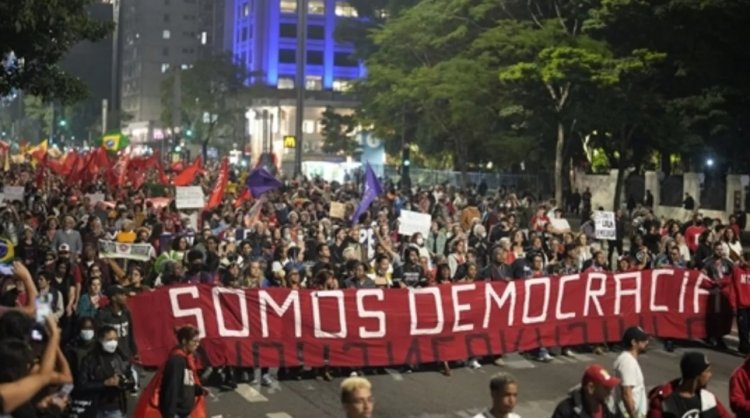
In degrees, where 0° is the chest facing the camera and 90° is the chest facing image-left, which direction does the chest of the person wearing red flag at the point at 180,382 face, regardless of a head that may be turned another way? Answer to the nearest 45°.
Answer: approximately 270°

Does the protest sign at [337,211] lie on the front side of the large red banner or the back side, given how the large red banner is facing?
on the back side

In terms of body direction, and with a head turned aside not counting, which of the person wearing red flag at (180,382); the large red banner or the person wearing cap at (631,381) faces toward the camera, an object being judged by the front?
the large red banner

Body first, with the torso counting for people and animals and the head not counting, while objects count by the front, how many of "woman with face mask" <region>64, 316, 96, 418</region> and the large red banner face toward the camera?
2

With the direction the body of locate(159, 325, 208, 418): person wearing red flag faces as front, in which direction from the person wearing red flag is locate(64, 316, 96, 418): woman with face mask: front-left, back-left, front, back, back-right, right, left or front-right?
back-left

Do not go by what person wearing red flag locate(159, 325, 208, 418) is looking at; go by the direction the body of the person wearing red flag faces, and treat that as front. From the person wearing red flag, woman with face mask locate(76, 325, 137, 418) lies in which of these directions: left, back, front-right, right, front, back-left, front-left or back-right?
back-left

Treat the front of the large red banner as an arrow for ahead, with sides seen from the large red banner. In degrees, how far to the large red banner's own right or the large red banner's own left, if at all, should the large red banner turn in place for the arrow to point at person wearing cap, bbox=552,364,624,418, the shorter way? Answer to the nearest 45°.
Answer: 0° — it already faces them

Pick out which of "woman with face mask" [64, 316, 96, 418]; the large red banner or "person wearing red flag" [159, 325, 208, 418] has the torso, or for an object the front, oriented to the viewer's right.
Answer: the person wearing red flag
